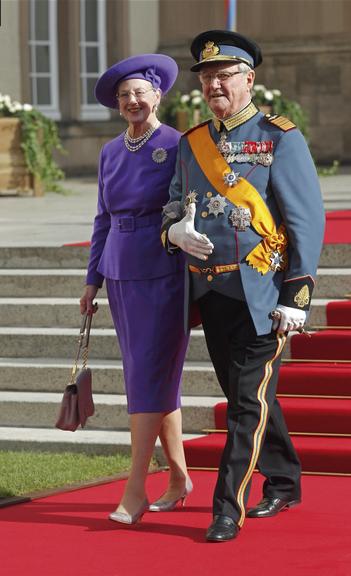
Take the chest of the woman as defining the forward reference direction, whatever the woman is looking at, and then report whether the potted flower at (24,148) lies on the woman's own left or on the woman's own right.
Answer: on the woman's own right

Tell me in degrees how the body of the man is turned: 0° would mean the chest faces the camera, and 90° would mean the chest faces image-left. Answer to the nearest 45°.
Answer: approximately 45°

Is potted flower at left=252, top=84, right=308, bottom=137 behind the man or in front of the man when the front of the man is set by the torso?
behind

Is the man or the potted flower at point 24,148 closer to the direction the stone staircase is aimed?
the man

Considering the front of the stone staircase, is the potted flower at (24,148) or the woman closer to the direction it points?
the woman

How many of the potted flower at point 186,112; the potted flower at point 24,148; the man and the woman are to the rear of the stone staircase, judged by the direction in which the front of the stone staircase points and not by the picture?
2
